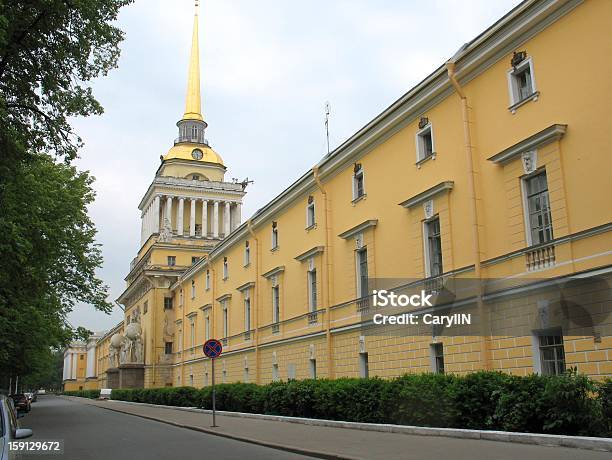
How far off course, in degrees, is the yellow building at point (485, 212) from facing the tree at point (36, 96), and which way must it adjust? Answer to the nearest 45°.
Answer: approximately 45° to its right

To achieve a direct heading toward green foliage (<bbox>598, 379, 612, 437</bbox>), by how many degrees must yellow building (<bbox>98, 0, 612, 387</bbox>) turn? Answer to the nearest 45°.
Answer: approximately 45° to its left

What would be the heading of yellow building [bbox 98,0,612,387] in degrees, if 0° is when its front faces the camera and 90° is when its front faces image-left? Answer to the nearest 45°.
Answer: approximately 45°

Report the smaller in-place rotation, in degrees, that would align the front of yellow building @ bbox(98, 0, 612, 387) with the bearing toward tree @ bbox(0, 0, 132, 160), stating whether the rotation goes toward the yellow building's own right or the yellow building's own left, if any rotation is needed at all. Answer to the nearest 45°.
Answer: approximately 45° to the yellow building's own left
